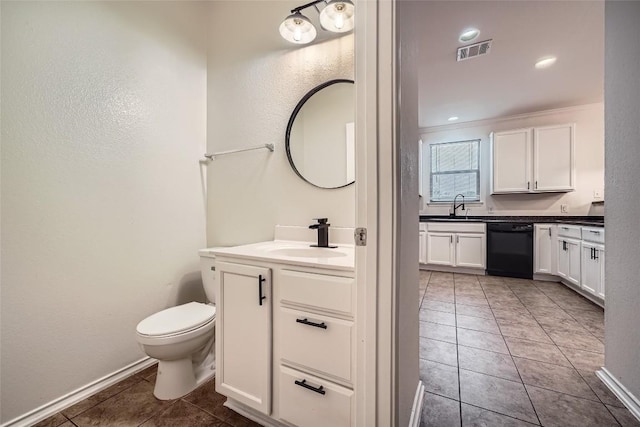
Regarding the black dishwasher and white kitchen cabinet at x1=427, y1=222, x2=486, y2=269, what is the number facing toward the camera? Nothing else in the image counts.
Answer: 2

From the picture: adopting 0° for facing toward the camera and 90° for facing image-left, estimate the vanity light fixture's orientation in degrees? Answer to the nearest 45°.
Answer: approximately 45°

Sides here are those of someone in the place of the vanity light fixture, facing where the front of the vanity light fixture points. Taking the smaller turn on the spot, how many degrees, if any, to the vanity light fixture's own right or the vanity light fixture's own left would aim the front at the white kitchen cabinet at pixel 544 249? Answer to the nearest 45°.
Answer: approximately 180°

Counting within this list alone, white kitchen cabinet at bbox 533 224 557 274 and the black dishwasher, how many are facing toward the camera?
2
